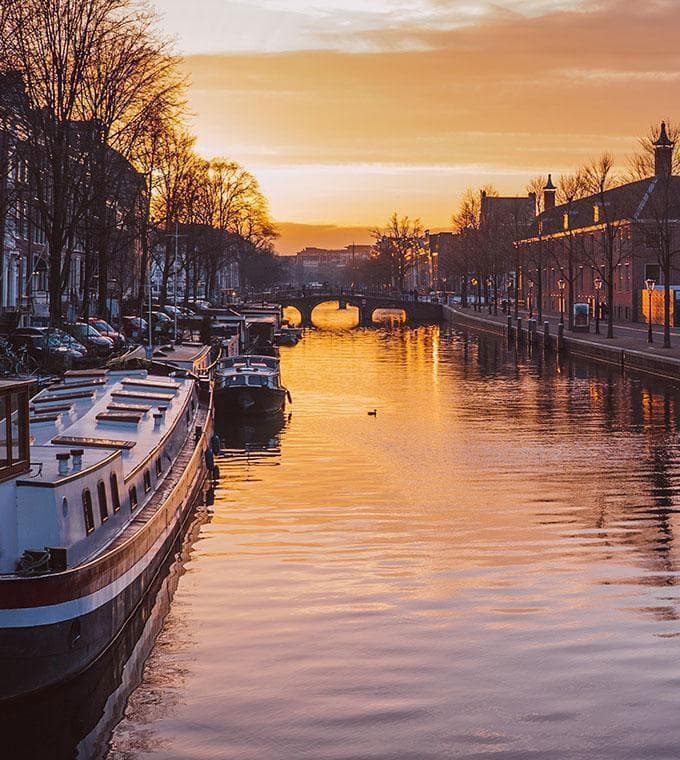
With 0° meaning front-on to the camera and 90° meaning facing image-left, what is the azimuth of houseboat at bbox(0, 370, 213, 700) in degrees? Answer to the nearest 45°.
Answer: approximately 225°
